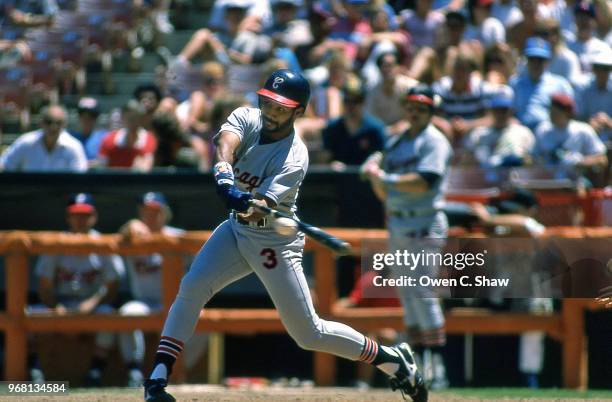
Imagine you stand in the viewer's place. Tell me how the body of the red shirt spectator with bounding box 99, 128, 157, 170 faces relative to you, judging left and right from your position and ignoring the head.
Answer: facing the viewer

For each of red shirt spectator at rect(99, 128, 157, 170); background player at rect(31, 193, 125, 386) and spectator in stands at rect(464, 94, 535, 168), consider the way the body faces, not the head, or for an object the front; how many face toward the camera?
3

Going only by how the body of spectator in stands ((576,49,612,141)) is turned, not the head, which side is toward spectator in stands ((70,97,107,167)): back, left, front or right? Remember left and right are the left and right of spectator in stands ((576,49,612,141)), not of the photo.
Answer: right

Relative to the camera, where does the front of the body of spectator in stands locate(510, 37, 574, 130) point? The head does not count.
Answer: toward the camera

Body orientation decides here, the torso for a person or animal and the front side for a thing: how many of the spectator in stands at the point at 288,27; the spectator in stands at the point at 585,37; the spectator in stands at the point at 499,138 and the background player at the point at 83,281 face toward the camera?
4

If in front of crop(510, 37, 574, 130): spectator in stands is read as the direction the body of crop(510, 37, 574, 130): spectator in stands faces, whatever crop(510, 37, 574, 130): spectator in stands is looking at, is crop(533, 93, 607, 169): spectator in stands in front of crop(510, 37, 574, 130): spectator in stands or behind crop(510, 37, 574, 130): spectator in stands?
in front

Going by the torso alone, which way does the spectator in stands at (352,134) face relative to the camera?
toward the camera

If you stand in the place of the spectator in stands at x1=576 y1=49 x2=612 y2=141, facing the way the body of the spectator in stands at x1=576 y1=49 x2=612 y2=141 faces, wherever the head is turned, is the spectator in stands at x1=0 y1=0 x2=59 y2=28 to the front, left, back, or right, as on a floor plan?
right

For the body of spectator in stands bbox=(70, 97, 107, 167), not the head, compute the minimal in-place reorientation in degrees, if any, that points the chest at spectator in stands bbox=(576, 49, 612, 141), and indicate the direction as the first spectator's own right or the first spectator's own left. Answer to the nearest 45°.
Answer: approximately 90° to the first spectator's own left

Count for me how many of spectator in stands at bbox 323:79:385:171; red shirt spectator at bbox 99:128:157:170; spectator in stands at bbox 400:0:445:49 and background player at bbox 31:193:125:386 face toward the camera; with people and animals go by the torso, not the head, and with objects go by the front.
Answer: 4
